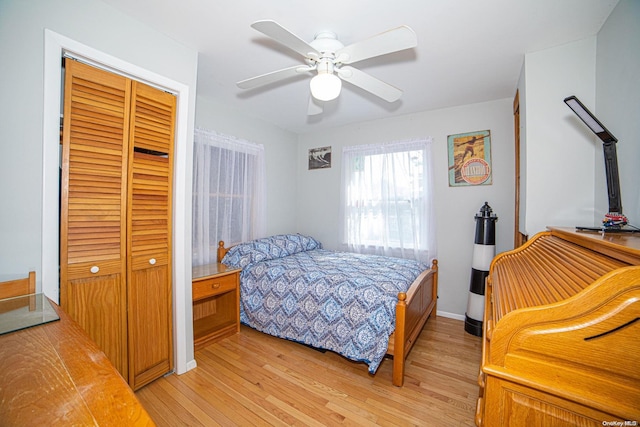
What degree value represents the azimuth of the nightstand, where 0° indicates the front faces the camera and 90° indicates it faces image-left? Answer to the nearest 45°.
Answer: approximately 315°

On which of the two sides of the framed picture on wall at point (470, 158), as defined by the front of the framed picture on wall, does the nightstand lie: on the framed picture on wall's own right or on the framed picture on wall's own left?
on the framed picture on wall's own right

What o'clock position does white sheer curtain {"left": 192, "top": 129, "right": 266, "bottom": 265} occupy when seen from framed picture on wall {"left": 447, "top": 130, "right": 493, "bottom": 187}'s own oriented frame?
The white sheer curtain is roughly at 2 o'clock from the framed picture on wall.

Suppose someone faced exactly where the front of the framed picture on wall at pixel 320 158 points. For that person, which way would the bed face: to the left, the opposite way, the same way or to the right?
to the left

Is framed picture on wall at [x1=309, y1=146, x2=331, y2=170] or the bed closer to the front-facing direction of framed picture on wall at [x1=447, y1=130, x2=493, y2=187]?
the bed

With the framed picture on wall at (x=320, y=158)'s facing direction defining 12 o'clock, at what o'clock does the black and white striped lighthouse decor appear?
The black and white striped lighthouse decor is roughly at 9 o'clock from the framed picture on wall.

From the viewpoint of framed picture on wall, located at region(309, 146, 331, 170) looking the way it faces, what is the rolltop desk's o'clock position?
The rolltop desk is roughly at 10 o'clock from the framed picture on wall.

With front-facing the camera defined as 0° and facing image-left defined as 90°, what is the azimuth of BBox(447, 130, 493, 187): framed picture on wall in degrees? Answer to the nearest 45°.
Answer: approximately 0°

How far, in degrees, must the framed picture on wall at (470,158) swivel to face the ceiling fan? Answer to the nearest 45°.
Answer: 0° — it already faces it

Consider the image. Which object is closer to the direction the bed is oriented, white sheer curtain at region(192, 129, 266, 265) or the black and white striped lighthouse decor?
the black and white striped lighthouse decor
